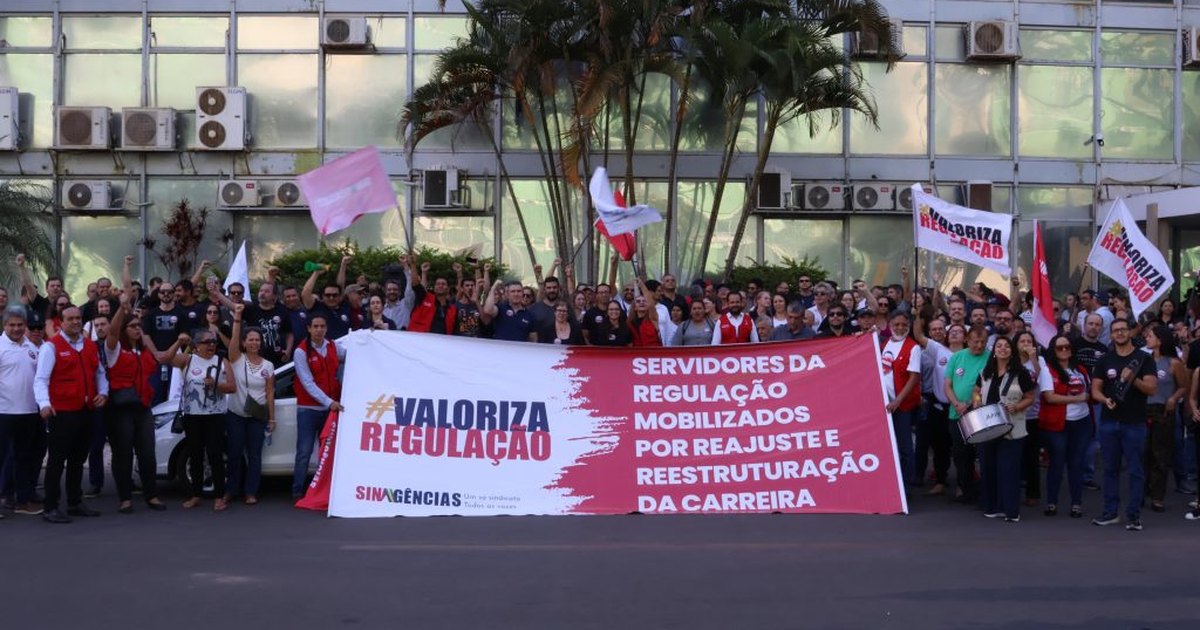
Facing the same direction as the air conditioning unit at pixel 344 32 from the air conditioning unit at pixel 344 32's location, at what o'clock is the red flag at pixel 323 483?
The red flag is roughly at 12 o'clock from the air conditioning unit.

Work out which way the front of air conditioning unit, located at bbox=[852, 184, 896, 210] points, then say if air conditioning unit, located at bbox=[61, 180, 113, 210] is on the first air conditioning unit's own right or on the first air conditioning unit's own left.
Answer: on the first air conditioning unit's own right

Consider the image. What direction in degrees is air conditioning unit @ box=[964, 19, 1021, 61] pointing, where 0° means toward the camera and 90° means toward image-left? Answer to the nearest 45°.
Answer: approximately 0°

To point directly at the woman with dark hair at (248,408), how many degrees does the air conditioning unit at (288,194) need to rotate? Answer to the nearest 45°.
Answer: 0° — it already faces them

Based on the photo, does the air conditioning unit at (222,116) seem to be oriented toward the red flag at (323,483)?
yes

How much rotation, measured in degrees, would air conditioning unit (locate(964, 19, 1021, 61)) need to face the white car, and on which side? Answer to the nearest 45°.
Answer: approximately 45° to its right

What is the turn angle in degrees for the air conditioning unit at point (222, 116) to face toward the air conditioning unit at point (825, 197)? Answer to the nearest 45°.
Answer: approximately 90° to its left

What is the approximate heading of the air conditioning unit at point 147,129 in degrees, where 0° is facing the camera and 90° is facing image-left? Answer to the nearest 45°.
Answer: approximately 0°
